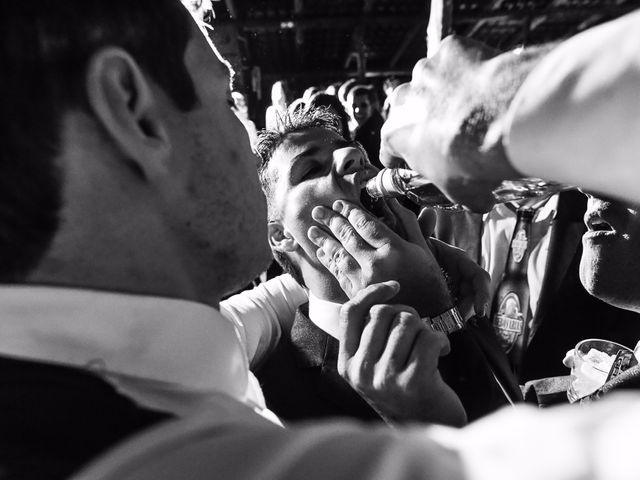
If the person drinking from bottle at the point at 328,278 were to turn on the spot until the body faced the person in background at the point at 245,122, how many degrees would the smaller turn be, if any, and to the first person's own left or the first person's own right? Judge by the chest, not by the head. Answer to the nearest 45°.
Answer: approximately 180°

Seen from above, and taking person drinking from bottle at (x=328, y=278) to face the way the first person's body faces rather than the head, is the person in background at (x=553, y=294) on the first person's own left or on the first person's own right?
on the first person's own left

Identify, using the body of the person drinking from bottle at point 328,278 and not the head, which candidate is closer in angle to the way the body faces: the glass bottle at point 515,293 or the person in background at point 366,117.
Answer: the glass bottle

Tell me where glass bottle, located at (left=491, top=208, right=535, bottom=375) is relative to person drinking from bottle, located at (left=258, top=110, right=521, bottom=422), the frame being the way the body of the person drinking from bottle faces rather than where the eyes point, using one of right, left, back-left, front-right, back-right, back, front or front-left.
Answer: left

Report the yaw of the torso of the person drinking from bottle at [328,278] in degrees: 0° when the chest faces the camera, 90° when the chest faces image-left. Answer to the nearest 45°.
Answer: approximately 315°

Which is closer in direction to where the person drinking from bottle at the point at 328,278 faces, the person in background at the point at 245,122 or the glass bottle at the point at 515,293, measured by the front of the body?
the glass bottle

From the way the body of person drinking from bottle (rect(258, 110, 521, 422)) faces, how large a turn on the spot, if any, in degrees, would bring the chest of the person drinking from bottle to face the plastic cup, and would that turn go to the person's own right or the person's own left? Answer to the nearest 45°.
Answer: approximately 45° to the person's own left

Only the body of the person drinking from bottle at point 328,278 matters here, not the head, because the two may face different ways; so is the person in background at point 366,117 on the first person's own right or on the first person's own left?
on the first person's own left
